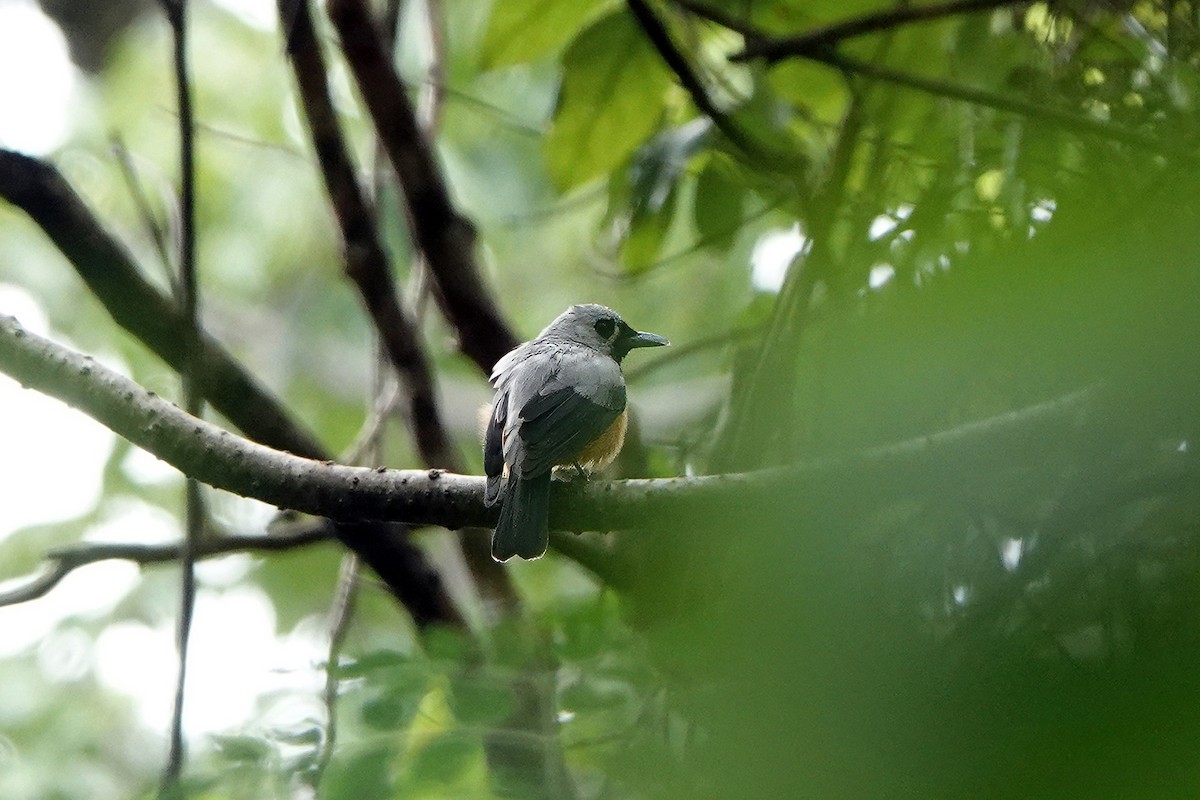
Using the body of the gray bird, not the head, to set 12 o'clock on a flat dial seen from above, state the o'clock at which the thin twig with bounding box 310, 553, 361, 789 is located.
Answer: The thin twig is roughly at 9 o'clock from the gray bird.

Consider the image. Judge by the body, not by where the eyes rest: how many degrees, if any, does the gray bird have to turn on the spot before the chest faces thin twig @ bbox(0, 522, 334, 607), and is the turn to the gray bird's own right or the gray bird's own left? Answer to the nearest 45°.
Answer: approximately 135° to the gray bird's own left

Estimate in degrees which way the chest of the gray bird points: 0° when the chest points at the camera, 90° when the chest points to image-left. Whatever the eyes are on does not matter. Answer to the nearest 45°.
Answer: approximately 225°
